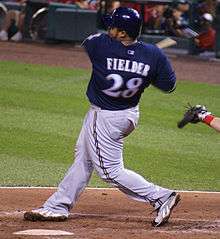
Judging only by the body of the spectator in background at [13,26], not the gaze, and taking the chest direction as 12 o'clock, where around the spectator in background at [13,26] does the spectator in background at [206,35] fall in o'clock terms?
the spectator in background at [206,35] is roughly at 10 o'clock from the spectator in background at [13,26].

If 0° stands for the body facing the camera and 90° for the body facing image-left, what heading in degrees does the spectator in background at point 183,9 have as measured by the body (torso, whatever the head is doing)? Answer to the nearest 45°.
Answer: approximately 45°

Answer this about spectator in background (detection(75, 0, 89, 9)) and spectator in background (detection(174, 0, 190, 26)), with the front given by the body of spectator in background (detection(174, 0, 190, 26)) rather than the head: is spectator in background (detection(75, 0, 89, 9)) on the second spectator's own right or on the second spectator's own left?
on the second spectator's own right

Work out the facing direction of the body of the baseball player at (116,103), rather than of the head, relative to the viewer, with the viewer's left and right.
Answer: facing away from the viewer and to the left of the viewer

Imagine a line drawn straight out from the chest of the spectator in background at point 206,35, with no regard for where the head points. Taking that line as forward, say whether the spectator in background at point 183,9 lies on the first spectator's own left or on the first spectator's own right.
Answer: on the first spectator's own right

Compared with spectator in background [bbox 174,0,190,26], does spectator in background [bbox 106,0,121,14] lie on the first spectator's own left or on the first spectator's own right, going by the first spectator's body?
on the first spectator's own right

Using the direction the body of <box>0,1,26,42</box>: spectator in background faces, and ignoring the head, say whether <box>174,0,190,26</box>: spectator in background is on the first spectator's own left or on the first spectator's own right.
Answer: on the first spectator's own left

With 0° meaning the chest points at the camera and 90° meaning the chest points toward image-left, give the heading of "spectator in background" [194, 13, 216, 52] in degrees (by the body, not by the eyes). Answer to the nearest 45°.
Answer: approximately 45°
